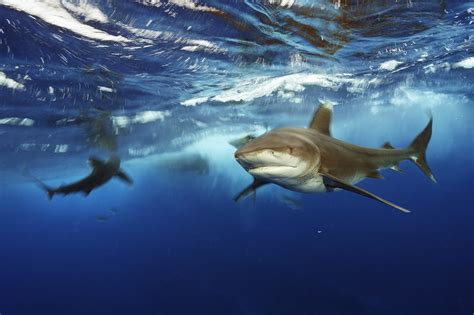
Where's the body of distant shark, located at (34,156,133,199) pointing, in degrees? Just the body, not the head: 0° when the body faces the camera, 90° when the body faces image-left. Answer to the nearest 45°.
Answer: approximately 315°

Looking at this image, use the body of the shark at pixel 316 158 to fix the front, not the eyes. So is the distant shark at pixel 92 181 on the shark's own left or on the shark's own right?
on the shark's own right

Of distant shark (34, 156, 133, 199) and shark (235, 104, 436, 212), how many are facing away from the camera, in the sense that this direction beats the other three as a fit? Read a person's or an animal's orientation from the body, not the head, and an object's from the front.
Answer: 0

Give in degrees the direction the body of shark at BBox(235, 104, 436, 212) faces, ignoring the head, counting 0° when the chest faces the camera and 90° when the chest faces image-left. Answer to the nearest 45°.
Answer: approximately 45°
